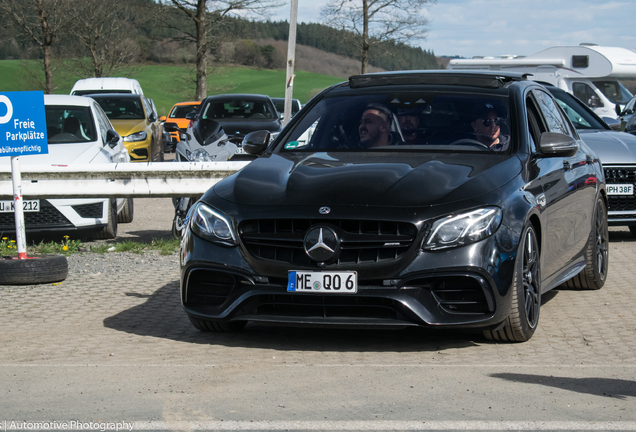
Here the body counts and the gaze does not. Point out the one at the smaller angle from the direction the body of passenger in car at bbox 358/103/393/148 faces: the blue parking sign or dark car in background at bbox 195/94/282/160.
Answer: the blue parking sign

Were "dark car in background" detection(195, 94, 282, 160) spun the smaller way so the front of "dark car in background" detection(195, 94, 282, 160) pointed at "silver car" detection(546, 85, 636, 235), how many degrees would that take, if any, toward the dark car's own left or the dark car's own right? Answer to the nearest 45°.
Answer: approximately 45° to the dark car's own left

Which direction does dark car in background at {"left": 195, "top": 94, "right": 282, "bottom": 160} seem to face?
toward the camera

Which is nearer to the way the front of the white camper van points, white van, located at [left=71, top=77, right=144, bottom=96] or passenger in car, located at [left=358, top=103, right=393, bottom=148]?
the passenger in car

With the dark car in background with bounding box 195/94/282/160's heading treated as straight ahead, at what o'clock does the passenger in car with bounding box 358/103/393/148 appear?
The passenger in car is roughly at 12 o'clock from the dark car in background.

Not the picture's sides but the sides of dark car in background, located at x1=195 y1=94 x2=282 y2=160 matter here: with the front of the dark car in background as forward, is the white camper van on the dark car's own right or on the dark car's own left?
on the dark car's own left

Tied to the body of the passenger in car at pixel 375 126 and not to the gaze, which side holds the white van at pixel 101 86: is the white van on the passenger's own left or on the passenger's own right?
on the passenger's own right

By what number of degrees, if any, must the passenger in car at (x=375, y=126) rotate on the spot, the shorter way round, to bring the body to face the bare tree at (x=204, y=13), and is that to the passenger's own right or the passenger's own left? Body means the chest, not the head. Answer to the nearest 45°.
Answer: approximately 135° to the passenger's own right

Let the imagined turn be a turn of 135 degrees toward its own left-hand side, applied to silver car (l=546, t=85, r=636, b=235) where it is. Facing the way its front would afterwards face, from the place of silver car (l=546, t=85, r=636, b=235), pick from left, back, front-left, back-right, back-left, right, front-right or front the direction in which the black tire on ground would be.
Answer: back-left

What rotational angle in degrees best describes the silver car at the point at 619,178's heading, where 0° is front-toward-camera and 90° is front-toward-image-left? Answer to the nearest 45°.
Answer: approximately 315°

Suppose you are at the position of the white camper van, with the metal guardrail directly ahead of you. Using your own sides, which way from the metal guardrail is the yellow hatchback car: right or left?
right

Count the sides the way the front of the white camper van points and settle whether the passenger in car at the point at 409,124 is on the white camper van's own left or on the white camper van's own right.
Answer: on the white camper van's own right

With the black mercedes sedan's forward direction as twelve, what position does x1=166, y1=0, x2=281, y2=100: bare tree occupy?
The bare tree is roughly at 4 o'clock from the black mercedes sedan.

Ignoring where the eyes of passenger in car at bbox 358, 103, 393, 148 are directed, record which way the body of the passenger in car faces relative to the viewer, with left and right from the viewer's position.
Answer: facing the viewer and to the left of the viewer
